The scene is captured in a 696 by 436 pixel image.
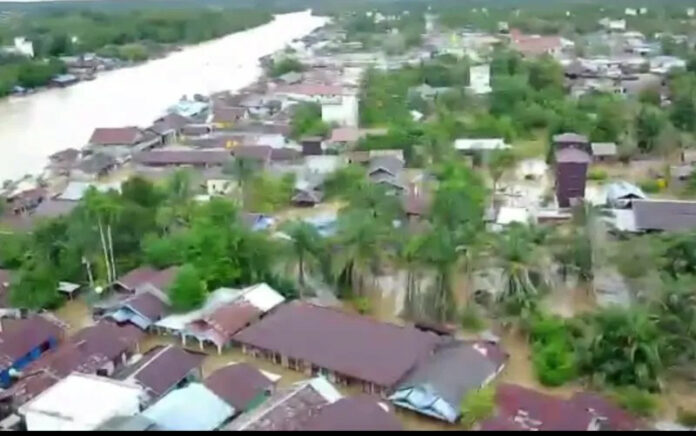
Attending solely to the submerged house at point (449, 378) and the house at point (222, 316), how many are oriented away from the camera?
0

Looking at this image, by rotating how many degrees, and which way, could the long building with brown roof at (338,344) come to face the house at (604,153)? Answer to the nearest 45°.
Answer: approximately 180°

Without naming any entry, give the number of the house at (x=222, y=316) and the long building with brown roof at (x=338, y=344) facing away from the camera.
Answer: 0

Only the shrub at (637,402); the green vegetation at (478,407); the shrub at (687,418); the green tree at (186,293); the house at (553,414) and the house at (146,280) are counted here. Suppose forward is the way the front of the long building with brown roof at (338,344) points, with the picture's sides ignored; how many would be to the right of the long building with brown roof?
2

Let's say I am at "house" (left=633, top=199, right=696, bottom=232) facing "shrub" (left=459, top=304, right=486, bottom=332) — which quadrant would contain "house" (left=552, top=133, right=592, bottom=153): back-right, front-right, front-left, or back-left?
back-right

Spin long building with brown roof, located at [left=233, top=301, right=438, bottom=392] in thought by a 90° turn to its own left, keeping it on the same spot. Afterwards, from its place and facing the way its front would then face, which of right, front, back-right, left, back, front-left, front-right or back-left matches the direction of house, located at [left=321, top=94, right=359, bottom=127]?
back-left

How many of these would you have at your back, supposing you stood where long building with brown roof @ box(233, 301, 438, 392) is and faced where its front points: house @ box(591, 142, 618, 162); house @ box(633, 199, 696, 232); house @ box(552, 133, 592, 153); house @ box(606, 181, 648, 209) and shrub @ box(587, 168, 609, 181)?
5

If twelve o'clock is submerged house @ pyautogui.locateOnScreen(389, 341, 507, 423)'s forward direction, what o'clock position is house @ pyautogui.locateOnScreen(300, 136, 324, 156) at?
The house is roughly at 4 o'clock from the submerged house.
